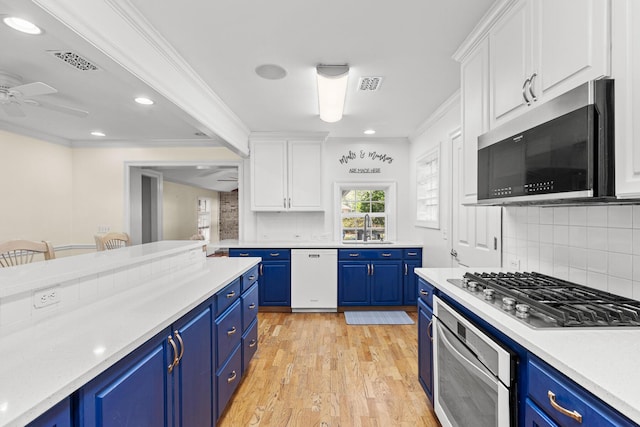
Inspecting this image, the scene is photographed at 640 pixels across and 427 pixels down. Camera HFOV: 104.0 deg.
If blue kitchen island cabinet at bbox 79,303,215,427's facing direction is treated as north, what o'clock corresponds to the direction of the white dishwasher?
The white dishwasher is roughly at 9 o'clock from the blue kitchen island cabinet.

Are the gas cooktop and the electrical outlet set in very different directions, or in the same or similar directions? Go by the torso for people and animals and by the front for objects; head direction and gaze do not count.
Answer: very different directions

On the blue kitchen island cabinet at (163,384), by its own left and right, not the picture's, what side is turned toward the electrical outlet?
back

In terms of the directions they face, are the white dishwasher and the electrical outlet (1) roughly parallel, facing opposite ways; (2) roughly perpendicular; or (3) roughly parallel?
roughly perpendicular

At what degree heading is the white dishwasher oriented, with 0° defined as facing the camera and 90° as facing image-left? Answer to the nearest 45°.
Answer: approximately 0°

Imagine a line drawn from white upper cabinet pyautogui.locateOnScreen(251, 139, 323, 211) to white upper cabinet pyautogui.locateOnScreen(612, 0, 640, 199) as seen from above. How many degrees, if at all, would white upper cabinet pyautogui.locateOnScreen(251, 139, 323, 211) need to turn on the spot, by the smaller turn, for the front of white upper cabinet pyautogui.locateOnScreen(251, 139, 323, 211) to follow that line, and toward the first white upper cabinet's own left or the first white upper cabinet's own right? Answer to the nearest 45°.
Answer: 0° — it already faces it

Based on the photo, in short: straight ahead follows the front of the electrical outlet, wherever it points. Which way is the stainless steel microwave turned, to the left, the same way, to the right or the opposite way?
the opposite way

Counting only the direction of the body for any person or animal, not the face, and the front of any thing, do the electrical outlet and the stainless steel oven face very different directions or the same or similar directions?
very different directions

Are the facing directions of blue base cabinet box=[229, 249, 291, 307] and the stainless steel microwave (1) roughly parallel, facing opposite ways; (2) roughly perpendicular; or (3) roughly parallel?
roughly perpendicular

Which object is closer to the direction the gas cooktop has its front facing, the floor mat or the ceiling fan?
the ceiling fan

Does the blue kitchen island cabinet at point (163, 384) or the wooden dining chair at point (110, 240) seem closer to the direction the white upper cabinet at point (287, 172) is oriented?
the blue kitchen island cabinet

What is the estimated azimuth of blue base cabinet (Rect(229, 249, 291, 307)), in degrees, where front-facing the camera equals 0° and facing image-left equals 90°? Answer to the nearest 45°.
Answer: approximately 0°

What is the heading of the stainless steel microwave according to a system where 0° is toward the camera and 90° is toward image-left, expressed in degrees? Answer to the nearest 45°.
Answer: approximately 45°
